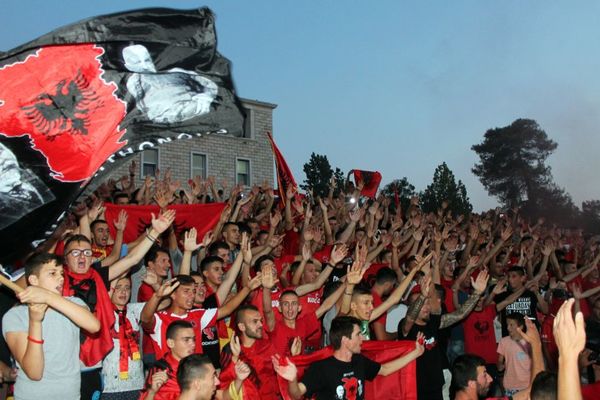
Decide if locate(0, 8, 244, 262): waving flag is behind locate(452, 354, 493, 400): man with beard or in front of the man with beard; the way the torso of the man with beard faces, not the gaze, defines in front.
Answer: behind

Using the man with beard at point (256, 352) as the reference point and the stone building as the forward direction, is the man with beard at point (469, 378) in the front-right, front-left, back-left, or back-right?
back-right

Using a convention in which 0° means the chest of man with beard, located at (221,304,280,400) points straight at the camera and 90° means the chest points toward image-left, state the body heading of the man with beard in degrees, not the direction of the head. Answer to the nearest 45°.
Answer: approximately 315°

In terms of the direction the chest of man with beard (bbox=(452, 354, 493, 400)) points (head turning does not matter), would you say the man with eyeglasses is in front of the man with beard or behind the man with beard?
behind
